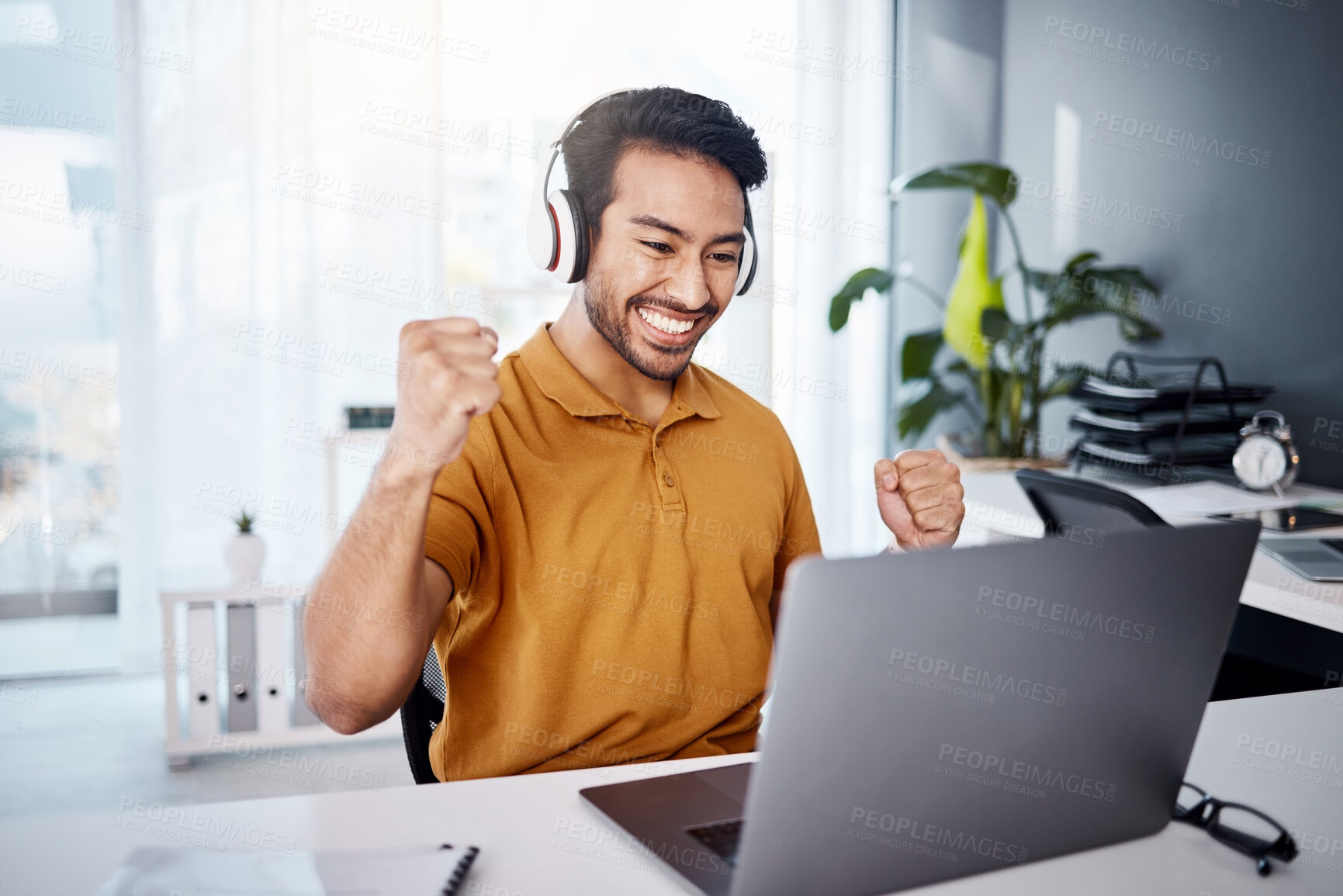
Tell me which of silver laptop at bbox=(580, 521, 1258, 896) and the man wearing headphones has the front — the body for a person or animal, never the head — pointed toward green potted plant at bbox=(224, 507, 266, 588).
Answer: the silver laptop

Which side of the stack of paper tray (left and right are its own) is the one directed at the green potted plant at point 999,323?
right

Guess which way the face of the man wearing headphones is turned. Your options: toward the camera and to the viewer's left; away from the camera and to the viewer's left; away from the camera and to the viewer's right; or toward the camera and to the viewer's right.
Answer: toward the camera and to the viewer's right

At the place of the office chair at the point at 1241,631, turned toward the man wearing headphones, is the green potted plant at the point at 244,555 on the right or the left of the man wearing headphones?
right

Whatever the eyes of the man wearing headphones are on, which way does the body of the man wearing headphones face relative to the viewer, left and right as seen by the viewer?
facing the viewer and to the right of the viewer

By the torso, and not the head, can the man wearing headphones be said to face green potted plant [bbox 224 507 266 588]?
no

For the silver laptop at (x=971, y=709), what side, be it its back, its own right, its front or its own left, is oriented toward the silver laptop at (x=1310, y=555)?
right

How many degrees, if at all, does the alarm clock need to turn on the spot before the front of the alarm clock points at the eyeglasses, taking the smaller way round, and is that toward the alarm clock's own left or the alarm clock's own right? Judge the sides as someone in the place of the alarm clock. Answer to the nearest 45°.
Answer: approximately 45° to the alarm clock's own left

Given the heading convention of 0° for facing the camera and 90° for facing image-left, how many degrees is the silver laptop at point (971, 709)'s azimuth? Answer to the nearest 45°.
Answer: approximately 135°

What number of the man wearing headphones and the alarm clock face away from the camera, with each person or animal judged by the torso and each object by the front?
0

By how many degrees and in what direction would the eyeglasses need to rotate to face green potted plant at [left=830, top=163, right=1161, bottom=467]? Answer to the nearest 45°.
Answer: approximately 45° to its left

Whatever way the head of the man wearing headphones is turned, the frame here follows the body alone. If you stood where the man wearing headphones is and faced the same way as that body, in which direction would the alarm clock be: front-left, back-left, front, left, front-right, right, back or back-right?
left
